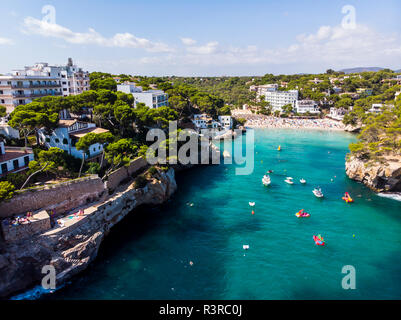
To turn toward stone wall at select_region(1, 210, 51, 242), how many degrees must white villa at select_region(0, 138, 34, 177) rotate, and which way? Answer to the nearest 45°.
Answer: approximately 45° to its right

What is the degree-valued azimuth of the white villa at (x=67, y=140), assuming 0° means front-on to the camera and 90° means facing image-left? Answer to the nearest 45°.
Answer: approximately 315°

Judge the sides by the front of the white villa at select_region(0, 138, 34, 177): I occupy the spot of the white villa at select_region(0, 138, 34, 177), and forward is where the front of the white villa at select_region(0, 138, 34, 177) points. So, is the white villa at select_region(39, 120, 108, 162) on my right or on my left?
on my left

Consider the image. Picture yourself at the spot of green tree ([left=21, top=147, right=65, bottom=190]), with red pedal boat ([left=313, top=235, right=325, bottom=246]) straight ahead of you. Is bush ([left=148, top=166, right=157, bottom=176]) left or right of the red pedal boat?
left

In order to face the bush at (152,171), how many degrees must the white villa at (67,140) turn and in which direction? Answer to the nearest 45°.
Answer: approximately 45° to its left

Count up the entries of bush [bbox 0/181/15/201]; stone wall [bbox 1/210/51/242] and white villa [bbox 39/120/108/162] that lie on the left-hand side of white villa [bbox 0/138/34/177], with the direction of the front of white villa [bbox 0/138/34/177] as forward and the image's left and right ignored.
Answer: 1

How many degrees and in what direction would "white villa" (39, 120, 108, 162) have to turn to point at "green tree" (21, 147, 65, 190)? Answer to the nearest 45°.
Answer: approximately 45° to its right

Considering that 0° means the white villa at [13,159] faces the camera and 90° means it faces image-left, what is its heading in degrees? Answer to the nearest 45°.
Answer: approximately 315°

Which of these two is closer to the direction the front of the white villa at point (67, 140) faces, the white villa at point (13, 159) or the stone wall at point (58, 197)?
the stone wall
